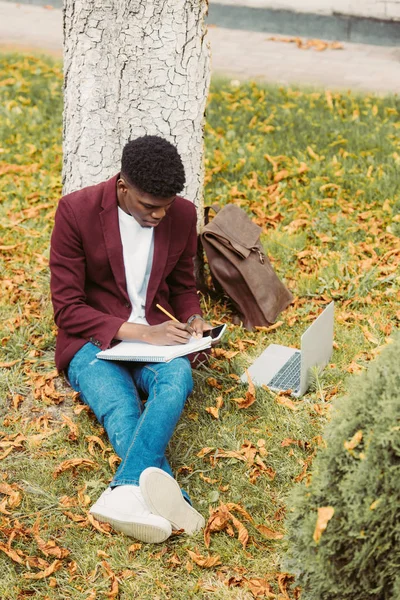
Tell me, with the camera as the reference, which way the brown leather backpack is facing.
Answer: facing the viewer and to the right of the viewer

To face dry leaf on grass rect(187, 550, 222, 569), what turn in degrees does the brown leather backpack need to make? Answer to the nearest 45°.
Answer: approximately 45° to its right

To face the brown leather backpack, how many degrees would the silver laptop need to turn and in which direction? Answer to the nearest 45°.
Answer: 0° — it already faces it

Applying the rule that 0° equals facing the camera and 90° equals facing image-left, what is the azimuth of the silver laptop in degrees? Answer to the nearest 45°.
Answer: approximately 135°

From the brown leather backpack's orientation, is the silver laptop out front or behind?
out front

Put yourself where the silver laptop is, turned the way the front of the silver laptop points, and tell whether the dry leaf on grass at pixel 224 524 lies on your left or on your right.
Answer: on your left

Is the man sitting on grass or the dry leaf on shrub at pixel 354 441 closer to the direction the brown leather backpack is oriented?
the dry leaf on shrub

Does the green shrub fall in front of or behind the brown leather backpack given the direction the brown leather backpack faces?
in front

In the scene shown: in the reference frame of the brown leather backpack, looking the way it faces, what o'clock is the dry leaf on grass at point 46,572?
The dry leaf on grass is roughly at 2 o'clock from the brown leather backpack.

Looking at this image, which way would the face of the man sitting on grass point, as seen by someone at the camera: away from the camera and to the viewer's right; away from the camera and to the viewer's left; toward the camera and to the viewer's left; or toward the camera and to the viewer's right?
toward the camera and to the viewer's right

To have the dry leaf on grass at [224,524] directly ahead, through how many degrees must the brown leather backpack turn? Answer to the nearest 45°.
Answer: approximately 45° to its right

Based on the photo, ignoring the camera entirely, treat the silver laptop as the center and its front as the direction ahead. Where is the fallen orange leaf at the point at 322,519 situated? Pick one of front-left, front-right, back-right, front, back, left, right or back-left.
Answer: back-left
